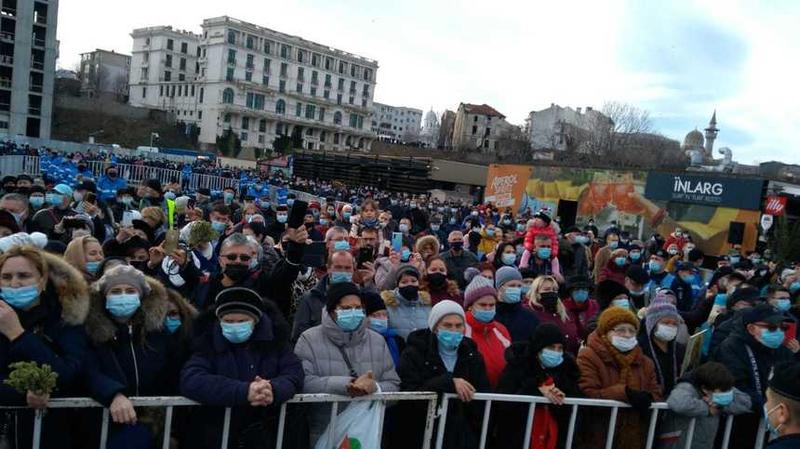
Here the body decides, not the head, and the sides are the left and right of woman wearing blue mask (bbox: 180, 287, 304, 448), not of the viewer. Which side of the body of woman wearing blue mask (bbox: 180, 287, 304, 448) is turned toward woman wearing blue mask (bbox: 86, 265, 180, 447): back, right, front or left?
right

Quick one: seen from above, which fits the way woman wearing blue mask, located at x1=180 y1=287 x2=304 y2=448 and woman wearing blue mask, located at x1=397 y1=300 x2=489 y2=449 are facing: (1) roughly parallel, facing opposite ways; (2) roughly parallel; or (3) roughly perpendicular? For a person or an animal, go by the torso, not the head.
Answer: roughly parallel

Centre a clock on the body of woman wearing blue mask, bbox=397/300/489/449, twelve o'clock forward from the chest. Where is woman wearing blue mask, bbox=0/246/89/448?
woman wearing blue mask, bbox=0/246/89/448 is roughly at 2 o'clock from woman wearing blue mask, bbox=397/300/489/449.

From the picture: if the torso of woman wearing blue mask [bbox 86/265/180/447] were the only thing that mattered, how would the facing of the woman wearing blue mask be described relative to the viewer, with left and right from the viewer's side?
facing the viewer

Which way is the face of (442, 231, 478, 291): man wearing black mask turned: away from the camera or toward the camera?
toward the camera

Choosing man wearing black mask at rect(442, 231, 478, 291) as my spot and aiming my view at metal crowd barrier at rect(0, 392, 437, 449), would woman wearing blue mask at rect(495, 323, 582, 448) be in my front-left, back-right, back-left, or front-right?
front-left

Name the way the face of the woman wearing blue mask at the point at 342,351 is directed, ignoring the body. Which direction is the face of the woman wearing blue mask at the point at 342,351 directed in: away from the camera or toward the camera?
toward the camera

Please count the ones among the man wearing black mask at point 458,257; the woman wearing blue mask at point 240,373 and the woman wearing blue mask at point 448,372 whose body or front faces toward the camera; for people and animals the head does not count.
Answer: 3

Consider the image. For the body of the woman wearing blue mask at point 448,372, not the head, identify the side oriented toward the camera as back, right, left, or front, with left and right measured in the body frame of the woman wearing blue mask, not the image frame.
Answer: front

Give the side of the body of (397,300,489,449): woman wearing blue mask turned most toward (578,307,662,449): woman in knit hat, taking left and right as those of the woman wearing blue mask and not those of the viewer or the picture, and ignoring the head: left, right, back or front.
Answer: left

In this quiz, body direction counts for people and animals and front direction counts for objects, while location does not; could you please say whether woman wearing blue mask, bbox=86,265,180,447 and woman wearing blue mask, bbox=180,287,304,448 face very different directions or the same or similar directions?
same or similar directions

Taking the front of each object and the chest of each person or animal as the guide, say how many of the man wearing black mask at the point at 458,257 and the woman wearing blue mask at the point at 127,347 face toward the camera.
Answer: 2

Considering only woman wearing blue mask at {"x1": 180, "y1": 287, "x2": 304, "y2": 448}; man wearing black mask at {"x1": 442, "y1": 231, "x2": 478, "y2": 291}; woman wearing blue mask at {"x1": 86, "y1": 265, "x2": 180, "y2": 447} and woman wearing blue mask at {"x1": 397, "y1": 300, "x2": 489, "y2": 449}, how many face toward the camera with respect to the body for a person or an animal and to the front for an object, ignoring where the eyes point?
4

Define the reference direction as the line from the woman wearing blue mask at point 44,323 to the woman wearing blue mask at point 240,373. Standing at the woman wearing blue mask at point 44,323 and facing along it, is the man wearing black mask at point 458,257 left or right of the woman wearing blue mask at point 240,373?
left

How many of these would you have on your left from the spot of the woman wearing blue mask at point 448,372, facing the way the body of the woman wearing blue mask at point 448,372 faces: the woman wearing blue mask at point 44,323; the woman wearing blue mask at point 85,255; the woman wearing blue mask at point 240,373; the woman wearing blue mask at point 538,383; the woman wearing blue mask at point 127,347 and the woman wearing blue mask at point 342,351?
1

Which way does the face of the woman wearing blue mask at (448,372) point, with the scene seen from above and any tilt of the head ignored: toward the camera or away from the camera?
toward the camera
